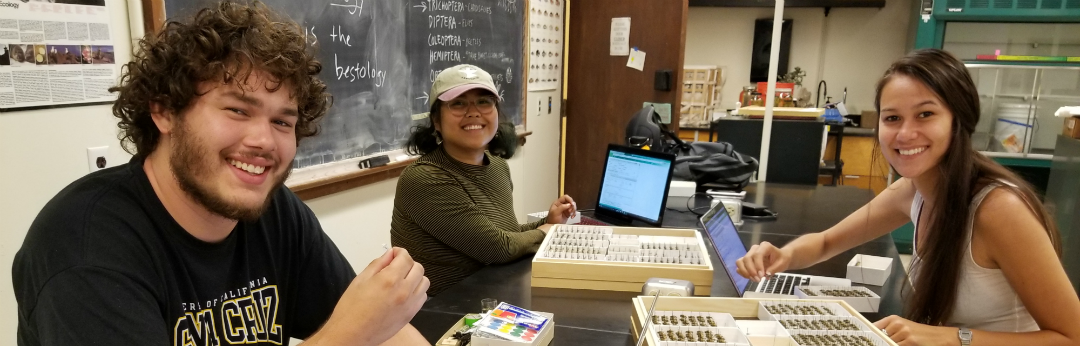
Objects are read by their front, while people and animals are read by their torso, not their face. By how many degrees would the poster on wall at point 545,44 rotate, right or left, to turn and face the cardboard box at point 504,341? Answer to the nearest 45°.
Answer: approximately 45° to its right

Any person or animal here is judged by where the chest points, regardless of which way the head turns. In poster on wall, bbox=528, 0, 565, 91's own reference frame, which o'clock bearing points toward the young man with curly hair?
The young man with curly hair is roughly at 2 o'clock from the poster on wall.

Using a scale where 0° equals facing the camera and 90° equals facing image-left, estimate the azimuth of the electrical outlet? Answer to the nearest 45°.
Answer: approximately 315°

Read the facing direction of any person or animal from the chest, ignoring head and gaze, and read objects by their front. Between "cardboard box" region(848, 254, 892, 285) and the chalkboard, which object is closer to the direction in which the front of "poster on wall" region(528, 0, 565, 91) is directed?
the cardboard box

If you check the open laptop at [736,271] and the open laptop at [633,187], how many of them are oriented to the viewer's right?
1

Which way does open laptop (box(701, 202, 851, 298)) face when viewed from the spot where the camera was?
facing to the right of the viewer

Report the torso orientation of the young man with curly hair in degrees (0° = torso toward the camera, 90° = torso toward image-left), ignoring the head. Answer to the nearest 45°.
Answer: approximately 315°

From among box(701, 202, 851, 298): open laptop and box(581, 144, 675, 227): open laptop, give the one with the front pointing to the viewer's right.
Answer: box(701, 202, 851, 298): open laptop

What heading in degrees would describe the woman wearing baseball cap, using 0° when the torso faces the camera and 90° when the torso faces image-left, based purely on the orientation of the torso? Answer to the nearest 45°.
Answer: approximately 315°

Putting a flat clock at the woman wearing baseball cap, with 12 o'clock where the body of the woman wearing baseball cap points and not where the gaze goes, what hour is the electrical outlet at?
The electrical outlet is roughly at 4 o'clock from the woman wearing baseball cap.

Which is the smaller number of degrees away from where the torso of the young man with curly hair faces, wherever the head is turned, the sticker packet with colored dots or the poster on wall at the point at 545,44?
the sticker packet with colored dots
